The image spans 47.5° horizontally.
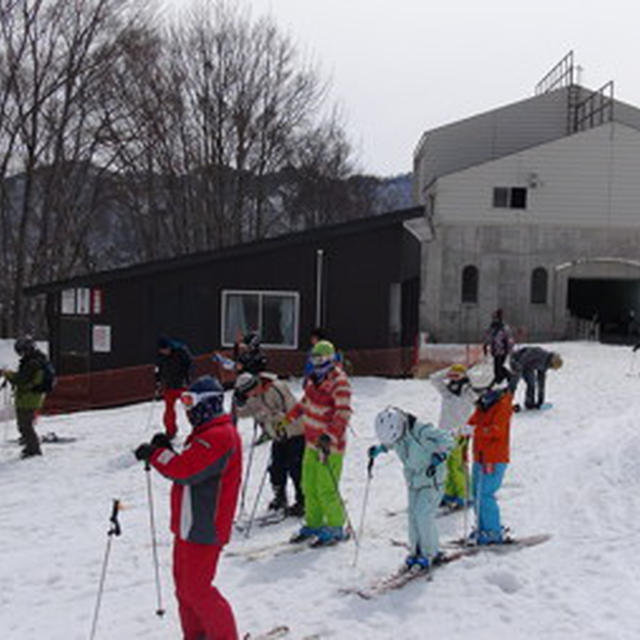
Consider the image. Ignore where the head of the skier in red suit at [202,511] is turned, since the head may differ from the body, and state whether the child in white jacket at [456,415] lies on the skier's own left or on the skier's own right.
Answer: on the skier's own right

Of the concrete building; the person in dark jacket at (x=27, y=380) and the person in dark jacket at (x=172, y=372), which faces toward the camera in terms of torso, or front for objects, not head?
the concrete building

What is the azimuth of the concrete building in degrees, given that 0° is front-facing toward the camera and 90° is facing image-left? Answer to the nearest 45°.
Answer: approximately 0°

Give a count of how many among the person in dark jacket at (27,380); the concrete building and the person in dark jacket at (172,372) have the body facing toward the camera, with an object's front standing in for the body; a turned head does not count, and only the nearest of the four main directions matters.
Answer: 1
